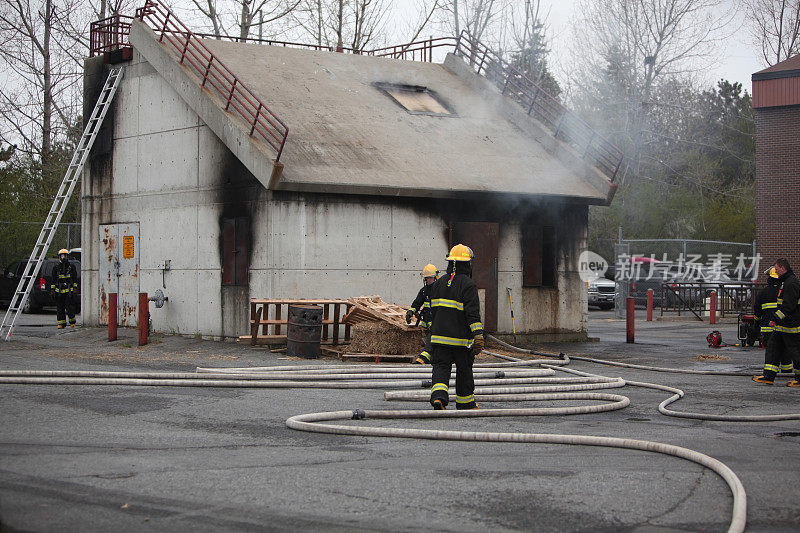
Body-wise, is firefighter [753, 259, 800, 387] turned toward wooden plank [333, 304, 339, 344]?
yes

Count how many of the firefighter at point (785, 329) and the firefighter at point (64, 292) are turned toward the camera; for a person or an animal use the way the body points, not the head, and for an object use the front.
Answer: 1

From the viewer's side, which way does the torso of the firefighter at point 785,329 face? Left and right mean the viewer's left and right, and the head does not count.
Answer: facing to the left of the viewer

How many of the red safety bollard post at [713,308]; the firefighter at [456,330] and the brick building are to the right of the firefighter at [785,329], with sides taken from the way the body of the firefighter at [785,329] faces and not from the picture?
2

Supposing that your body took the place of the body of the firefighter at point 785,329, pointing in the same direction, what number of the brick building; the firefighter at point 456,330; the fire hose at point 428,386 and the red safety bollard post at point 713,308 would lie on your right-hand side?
2

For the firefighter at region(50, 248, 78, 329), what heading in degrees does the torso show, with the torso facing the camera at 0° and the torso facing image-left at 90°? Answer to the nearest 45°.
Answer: approximately 0°
